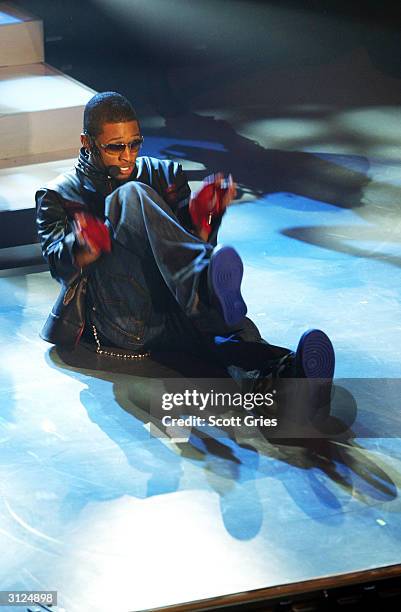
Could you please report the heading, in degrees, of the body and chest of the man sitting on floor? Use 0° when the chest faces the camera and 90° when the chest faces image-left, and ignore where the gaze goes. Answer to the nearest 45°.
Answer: approximately 315°
